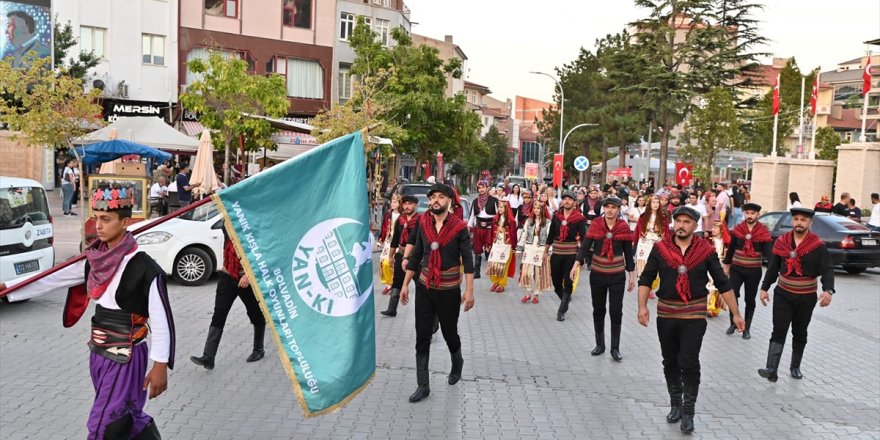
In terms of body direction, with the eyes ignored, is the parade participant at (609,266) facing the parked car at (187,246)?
no

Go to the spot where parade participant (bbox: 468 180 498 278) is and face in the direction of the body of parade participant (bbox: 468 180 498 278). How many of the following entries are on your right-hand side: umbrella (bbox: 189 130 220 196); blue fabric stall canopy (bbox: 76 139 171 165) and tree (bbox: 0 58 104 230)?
3

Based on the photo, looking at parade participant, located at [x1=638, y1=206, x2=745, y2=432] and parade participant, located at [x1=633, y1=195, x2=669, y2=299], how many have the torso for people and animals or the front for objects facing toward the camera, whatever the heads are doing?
2

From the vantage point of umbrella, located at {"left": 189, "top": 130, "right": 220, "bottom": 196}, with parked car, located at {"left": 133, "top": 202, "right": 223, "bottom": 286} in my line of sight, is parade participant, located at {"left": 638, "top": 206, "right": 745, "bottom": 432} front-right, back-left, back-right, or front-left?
front-left

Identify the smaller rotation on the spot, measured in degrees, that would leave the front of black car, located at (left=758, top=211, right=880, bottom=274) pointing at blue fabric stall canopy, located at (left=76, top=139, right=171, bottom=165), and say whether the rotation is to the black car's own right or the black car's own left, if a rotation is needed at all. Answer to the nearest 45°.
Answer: approximately 45° to the black car's own left

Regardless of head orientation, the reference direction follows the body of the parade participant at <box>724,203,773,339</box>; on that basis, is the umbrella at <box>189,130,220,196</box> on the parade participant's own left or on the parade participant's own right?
on the parade participant's own right

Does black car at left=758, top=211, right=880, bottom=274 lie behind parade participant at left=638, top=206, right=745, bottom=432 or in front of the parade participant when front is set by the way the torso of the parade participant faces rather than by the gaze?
behind

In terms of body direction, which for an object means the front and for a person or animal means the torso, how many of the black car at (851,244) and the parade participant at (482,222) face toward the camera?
1

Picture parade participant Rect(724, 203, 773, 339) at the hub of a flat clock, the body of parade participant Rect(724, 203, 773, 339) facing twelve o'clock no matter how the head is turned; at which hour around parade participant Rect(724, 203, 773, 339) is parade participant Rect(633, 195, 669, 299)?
parade participant Rect(633, 195, 669, 299) is roughly at 5 o'clock from parade participant Rect(724, 203, 773, 339).

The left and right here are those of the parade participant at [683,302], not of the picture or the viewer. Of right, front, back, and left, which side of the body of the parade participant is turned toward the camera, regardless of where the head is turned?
front

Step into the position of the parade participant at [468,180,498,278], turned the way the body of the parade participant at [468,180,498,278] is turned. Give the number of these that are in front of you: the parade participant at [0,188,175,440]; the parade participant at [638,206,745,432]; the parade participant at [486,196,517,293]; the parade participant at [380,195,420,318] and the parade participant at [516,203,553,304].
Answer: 5

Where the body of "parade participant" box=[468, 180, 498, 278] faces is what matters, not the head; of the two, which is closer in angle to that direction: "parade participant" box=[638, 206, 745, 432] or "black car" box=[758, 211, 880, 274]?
the parade participant

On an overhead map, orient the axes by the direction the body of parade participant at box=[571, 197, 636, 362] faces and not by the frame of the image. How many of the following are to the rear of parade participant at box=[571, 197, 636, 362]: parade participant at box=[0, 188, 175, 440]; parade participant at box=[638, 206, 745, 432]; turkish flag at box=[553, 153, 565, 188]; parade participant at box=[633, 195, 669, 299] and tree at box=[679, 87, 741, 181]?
3

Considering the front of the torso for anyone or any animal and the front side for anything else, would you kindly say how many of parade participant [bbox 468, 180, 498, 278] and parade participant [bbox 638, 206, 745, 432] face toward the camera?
2

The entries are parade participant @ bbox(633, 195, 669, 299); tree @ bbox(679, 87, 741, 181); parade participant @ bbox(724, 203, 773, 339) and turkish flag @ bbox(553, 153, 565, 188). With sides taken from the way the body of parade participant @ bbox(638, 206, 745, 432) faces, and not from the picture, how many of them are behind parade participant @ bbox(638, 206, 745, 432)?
4

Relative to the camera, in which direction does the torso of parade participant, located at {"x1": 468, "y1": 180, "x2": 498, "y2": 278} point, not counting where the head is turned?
toward the camera

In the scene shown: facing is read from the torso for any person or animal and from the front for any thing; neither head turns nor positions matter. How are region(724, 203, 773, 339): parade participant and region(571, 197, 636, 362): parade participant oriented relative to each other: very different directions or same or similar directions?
same or similar directions
